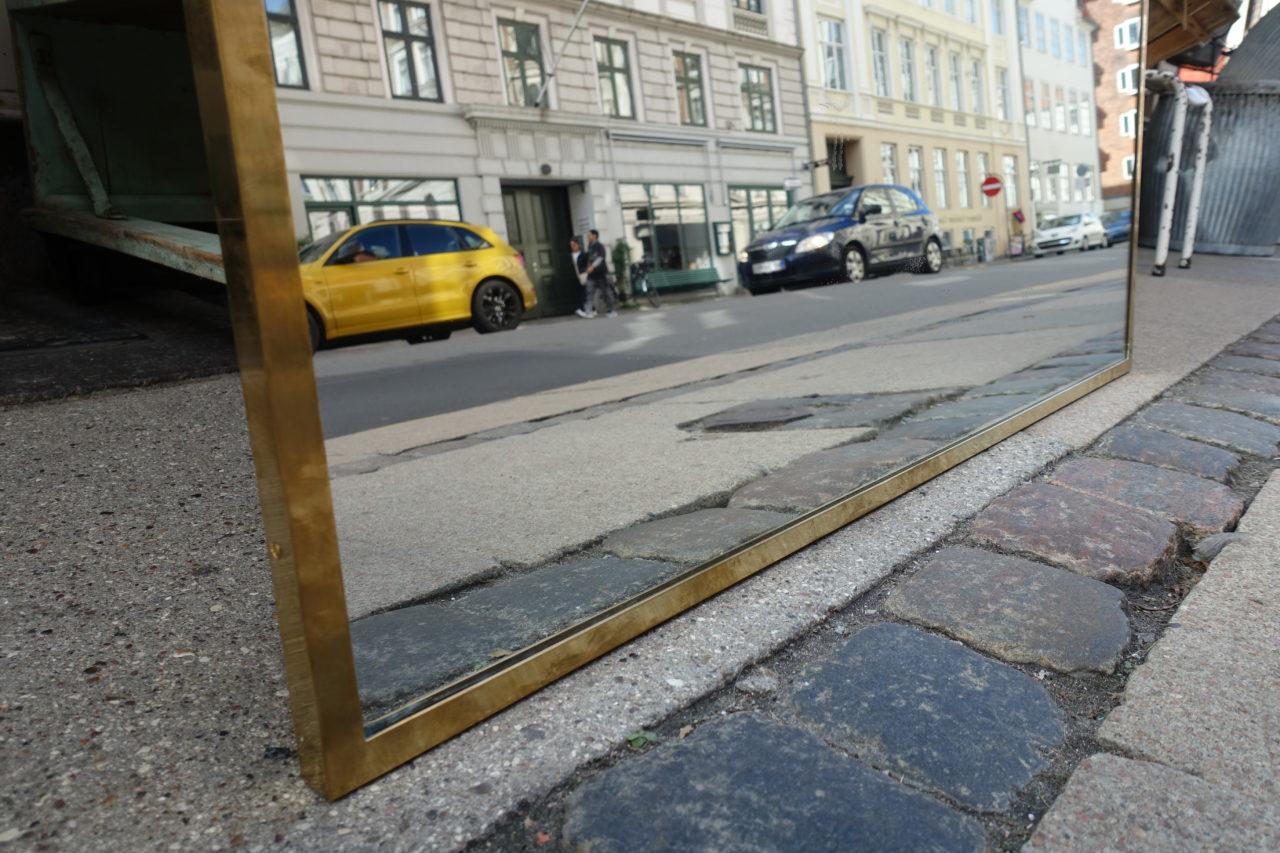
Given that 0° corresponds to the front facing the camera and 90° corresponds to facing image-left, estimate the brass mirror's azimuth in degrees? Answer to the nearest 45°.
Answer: approximately 315°

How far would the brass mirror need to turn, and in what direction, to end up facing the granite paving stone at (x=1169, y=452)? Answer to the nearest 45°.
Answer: approximately 90° to its left

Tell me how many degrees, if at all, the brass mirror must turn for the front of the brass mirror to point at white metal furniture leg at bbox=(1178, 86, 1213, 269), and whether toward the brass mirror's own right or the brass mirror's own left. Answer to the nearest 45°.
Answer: approximately 90° to the brass mirror's own left

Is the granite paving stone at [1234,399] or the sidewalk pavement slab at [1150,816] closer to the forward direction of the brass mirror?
the sidewalk pavement slab

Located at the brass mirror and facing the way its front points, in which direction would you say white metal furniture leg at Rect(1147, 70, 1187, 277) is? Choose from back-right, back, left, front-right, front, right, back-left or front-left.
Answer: left

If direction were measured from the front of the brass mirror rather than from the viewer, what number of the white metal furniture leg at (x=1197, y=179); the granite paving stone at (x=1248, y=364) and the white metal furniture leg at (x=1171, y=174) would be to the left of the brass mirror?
3

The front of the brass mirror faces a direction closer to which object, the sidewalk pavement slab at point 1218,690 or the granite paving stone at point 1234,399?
the sidewalk pavement slab

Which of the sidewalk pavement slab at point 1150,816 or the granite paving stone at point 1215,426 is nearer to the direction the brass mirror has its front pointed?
the sidewalk pavement slab

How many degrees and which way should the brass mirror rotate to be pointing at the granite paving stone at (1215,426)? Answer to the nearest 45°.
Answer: approximately 90° to its left
